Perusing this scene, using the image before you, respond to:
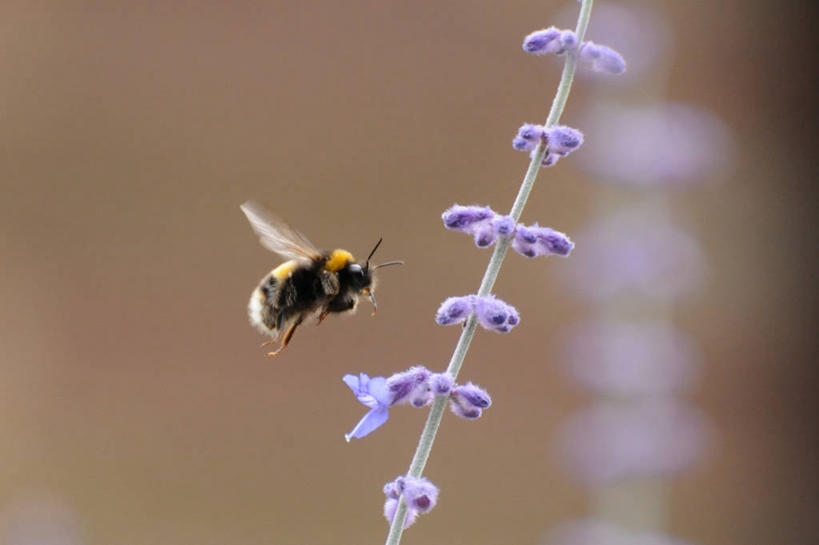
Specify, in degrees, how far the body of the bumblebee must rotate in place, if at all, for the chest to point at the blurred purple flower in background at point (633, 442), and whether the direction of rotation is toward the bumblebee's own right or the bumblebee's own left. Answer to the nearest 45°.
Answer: approximately 45° to the bumblebee's own left

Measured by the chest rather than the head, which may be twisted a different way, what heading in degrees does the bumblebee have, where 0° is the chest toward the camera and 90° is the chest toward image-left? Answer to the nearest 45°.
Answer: approximately 270°

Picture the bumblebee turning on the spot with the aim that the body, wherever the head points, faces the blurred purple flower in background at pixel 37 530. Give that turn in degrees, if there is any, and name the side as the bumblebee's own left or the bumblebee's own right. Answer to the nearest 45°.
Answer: approximately 90° to the bumblebee's own left

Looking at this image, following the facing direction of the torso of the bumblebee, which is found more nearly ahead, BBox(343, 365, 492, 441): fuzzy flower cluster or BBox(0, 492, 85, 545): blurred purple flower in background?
the fuzzy flower cluster
